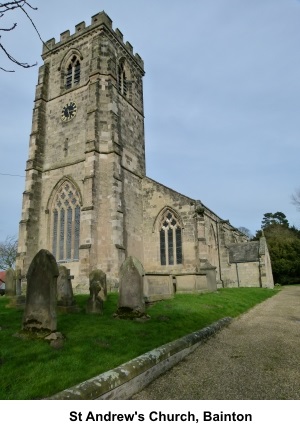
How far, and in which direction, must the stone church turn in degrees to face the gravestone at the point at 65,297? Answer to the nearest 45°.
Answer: approximately 45° to its left

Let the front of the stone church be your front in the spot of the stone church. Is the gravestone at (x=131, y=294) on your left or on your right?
on your left

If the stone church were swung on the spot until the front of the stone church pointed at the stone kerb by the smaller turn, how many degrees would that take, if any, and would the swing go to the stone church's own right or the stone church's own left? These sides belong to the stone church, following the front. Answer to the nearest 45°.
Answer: approximately 45° to the stone church's own left
